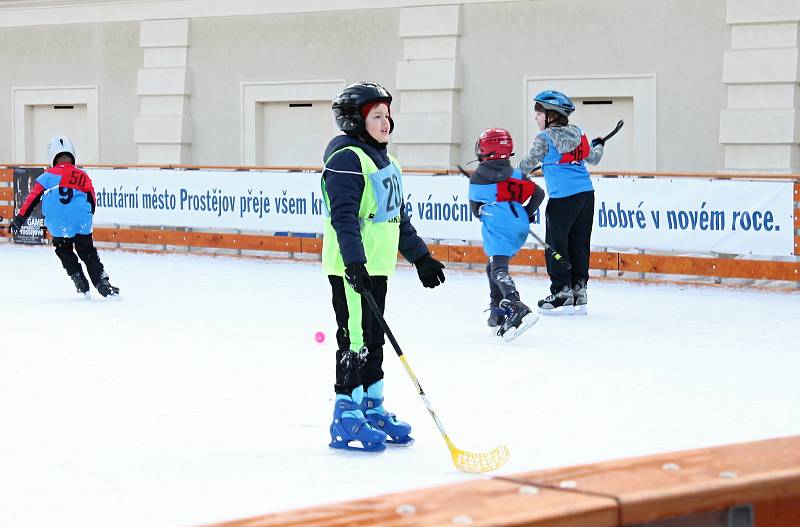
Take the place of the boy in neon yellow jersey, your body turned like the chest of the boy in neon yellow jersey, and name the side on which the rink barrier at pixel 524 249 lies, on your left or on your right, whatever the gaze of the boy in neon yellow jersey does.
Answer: on your left

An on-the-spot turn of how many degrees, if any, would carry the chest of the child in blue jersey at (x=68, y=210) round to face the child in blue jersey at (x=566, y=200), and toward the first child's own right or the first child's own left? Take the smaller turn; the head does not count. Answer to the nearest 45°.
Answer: approximately 135° to the first child's own right

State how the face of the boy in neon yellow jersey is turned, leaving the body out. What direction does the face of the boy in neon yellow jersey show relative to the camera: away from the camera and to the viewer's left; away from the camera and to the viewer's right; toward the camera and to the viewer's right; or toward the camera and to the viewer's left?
toward the camera and to the viewer's right

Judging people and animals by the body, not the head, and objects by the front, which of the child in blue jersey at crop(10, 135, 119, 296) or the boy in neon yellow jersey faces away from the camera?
the child in blue jersey

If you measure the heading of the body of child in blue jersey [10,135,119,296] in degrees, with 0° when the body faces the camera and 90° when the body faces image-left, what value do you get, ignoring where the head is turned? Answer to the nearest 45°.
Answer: approximately 180°

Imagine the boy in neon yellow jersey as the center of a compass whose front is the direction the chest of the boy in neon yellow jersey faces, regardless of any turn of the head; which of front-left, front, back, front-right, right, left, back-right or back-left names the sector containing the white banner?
back-left

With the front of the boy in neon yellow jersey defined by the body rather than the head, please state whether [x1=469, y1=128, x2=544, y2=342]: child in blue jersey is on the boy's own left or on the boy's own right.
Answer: on the boy's own left

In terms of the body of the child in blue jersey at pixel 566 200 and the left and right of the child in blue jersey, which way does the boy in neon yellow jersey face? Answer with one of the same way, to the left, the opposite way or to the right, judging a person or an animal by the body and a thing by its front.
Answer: the opposite way

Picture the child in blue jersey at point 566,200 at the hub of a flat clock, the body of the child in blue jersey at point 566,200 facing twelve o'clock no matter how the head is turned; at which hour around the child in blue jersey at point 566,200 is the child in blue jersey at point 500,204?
the child in blue jersey at point 500,204 is roughly at 8 o'clock from the child in blue jersey at point 566,200.

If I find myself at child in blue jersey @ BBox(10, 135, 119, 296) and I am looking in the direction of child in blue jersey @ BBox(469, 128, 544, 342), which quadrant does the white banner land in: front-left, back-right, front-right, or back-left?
front-left

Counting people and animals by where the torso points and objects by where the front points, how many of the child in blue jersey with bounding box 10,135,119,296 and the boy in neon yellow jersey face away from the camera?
1

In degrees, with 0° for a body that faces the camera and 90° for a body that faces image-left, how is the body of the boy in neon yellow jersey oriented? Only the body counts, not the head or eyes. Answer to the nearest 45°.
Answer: approximately 315°

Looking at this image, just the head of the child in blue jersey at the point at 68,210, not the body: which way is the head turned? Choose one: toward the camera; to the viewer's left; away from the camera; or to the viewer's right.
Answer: away from the camera

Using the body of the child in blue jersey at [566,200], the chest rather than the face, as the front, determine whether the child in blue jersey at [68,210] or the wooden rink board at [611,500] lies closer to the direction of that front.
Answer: the child in blue jersey

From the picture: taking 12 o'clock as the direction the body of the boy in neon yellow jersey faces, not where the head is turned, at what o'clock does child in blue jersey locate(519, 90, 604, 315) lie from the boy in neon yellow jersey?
The child in blue jersey is roughly at 8 o'clock from the boy in neon yellow jersey.

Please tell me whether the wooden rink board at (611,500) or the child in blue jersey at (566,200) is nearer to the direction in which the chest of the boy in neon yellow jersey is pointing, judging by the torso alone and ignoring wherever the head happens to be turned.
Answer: the wooden rink board

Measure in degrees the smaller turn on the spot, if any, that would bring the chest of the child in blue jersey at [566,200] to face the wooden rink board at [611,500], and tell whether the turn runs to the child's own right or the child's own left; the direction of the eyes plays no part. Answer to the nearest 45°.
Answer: approximately 135° to the child's own left
